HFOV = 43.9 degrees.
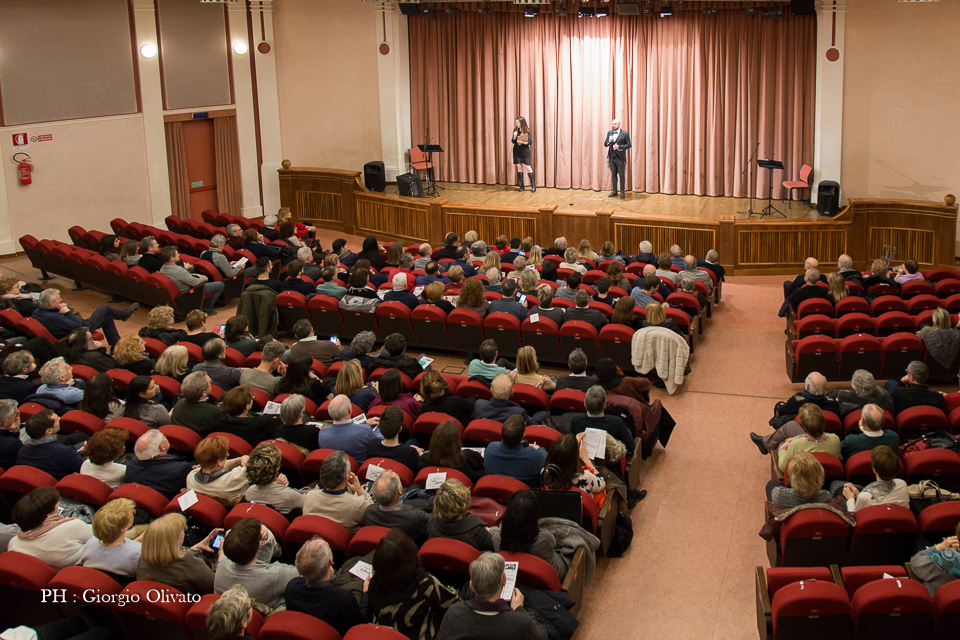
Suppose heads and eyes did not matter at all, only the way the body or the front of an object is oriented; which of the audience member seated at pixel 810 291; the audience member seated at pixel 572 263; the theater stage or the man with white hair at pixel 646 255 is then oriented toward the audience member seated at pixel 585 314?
the theater stage

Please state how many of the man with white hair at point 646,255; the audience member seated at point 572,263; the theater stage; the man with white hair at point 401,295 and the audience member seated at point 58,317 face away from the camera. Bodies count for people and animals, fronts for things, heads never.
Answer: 3

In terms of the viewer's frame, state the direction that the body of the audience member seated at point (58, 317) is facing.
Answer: to the viewer's right

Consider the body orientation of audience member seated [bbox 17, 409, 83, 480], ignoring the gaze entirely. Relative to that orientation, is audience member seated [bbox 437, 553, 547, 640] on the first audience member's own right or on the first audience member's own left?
on the first audience member's own right

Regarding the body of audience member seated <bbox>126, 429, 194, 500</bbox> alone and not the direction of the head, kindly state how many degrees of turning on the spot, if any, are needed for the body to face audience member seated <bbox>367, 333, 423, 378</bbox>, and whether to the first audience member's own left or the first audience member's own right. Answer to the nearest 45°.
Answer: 0° — they already face them

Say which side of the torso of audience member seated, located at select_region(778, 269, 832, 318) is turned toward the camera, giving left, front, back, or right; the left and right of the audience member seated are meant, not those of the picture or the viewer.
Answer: back

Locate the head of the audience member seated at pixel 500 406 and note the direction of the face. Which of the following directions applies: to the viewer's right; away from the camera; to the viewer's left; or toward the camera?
away from the camera

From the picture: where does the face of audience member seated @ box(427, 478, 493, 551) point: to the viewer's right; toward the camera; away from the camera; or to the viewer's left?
away from the camera

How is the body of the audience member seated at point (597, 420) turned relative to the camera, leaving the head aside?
away from the camera

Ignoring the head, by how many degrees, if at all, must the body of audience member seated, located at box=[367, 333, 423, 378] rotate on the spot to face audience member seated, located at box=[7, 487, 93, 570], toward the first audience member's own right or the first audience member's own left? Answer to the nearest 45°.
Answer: approximately 135° to the first audience member's own left

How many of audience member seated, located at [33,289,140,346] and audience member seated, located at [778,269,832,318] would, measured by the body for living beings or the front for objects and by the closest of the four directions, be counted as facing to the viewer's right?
1

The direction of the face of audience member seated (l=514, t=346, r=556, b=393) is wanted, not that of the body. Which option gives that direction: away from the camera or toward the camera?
away from the camera

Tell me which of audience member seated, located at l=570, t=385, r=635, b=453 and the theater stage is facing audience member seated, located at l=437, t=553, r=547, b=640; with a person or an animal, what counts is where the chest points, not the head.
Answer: the theater stage

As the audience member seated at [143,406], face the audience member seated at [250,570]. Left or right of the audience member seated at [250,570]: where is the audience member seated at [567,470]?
left

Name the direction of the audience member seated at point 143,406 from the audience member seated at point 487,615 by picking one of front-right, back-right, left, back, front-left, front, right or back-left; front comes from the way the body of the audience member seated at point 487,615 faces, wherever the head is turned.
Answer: front-left

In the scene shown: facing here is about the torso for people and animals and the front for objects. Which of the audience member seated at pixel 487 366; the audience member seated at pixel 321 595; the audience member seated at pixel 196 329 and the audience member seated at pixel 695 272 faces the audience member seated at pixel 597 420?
the audience member seated at pixel 321 595

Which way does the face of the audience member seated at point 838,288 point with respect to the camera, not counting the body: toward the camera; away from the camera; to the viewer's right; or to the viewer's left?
away from the camera

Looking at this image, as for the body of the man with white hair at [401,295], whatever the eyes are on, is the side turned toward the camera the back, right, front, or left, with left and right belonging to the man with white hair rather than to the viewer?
back

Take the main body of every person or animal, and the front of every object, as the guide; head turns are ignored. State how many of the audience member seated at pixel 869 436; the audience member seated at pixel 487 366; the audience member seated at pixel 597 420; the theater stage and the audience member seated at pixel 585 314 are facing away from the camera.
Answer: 4

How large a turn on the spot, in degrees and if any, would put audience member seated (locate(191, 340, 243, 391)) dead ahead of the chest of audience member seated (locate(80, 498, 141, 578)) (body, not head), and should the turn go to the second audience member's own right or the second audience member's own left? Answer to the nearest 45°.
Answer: approximately 45° to the second audience member's own left

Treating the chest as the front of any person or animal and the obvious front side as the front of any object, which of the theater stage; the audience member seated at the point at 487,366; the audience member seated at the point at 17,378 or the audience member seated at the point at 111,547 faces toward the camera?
the theater stage
